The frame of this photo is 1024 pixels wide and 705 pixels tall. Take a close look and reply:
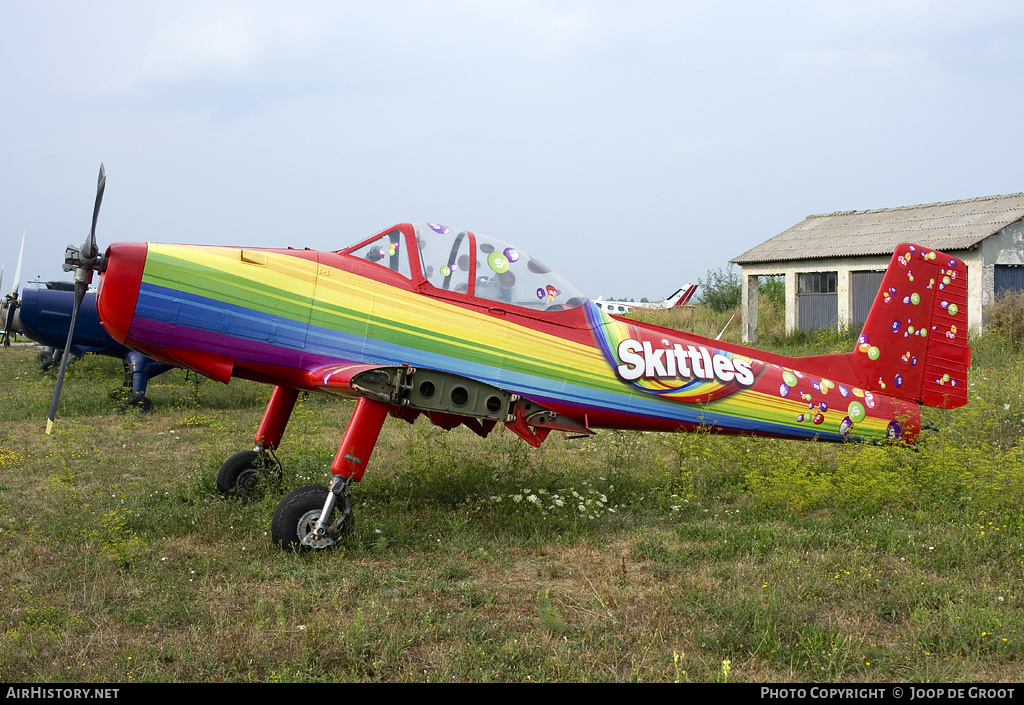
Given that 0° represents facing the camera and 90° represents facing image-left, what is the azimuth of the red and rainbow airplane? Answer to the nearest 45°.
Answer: approximately 90°

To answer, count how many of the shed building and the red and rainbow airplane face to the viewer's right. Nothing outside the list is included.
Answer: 0

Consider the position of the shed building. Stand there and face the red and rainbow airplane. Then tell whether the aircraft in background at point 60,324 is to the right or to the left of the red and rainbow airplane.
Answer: right

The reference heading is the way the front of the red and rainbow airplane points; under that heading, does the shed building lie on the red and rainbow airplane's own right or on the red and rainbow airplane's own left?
on the red and rainbow airplane's own right

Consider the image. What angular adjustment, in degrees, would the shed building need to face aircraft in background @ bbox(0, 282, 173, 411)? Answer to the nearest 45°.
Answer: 0° — it already faces it

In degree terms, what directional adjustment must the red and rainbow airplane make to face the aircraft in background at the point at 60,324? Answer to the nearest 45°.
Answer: approximately 45° to its right

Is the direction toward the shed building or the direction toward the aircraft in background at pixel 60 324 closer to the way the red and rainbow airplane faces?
the aircraft in background

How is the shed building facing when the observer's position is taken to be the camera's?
facing the viewer and to the left of the viewer
